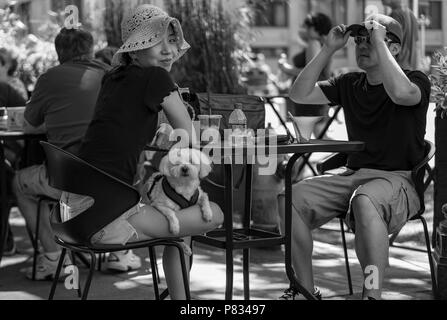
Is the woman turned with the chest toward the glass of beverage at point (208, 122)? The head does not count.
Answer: yes

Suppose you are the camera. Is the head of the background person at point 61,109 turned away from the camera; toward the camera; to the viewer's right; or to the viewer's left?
away from the camera

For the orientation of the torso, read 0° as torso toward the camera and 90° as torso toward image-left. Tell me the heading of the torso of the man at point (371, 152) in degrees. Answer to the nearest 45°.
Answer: approximately 45°

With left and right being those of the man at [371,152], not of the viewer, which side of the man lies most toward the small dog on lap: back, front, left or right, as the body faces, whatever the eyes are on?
front

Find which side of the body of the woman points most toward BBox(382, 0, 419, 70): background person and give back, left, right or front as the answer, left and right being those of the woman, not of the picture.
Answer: front

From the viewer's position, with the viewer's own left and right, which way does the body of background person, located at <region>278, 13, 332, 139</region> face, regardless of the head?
facing to the left of the viewer

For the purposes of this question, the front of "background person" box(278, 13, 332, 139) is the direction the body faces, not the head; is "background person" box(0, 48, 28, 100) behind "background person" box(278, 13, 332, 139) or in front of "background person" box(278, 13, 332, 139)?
in front

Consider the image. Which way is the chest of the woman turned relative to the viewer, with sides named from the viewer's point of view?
facing away from the viewer and to the right of the viewer

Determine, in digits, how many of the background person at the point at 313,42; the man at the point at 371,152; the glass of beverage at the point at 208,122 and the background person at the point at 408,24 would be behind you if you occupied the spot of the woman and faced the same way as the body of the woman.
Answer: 0
